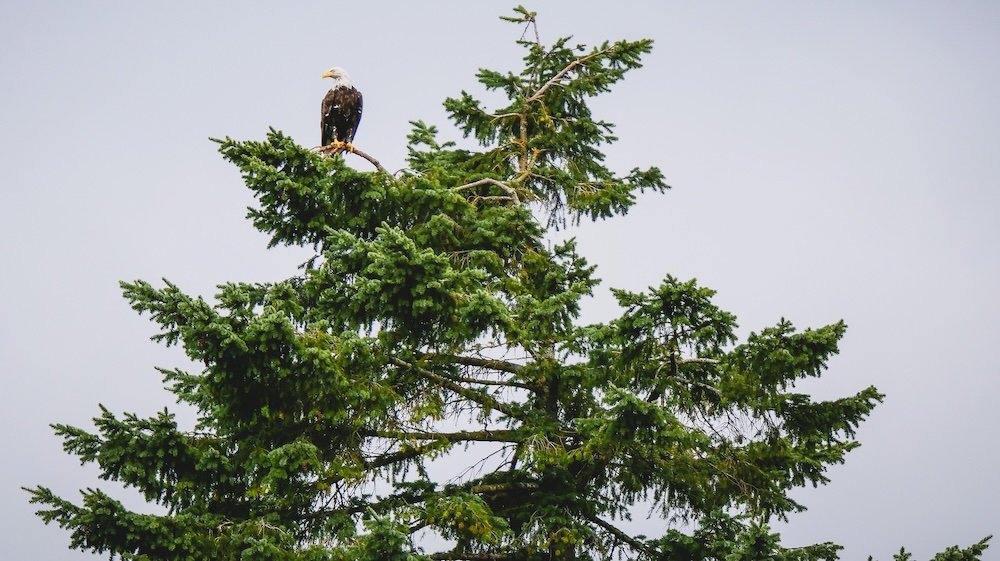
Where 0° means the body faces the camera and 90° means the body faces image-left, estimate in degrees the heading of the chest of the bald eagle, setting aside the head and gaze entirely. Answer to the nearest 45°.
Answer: approximately 0°
